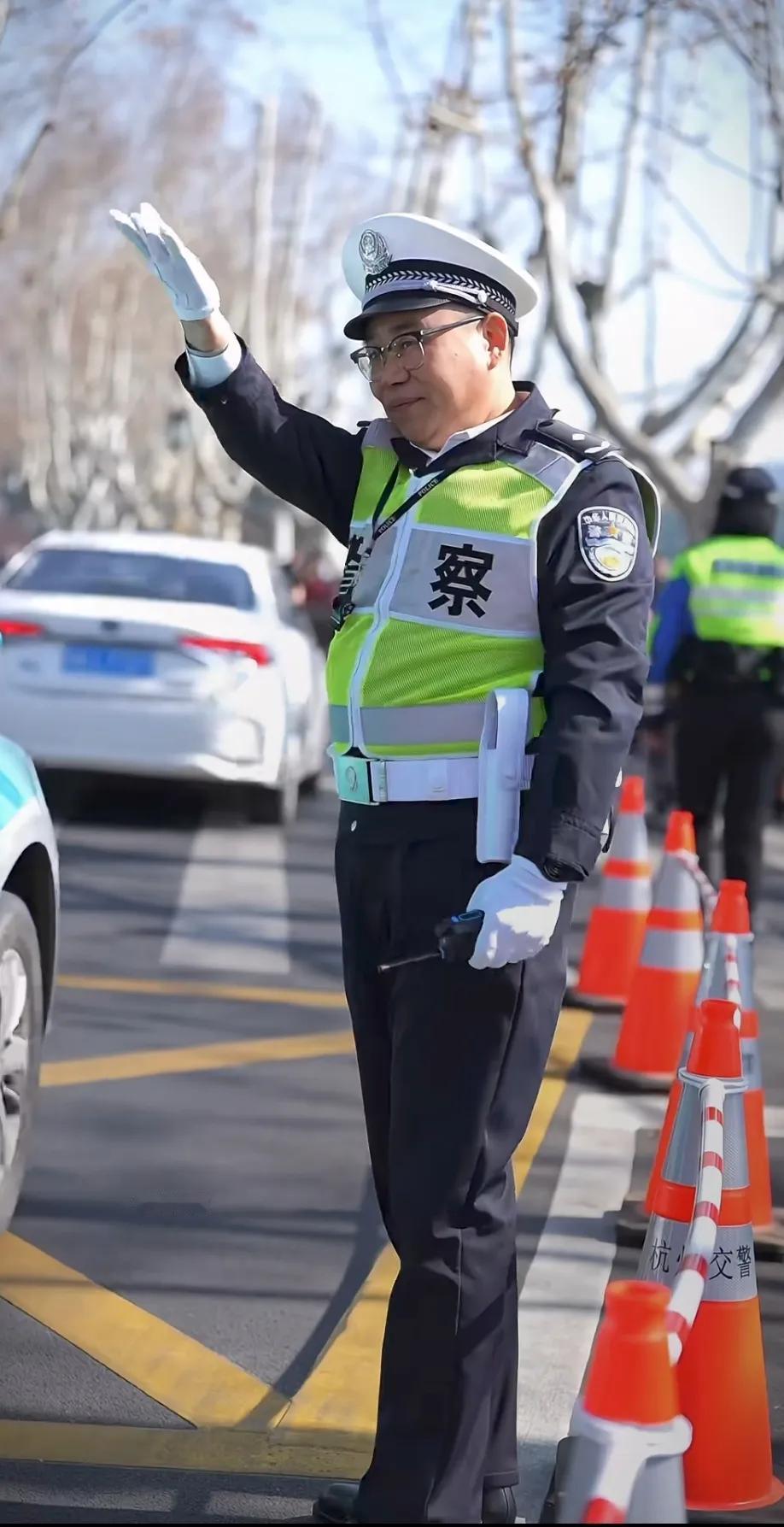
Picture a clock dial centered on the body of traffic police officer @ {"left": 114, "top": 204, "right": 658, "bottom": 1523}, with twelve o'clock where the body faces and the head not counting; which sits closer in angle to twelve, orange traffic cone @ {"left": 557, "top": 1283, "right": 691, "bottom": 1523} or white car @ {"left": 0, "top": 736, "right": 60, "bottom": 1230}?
the orange traffic cone

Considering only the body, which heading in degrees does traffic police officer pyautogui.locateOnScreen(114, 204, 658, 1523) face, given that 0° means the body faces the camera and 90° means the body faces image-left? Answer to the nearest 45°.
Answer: approximately 45°

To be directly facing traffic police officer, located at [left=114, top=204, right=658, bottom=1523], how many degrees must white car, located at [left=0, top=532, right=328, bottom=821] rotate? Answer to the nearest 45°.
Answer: approximately 180°

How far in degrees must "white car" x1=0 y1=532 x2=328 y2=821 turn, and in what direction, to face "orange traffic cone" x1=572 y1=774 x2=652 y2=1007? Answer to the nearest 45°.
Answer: approximately 135° to its right

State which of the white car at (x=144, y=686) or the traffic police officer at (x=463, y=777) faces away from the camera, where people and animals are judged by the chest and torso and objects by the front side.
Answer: the white car

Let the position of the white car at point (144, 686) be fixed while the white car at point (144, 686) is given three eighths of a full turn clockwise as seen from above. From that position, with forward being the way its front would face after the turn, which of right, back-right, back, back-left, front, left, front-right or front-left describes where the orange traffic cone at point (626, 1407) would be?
front-right

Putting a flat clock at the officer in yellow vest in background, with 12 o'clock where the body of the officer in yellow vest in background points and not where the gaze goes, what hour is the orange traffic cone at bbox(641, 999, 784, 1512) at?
The orange traffic cone is roughly at 6 o'clock from the officer in yellow vest in background.

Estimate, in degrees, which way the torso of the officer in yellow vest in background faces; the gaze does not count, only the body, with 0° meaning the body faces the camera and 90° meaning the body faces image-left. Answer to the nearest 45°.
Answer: approximately 180°

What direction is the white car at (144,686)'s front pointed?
away from the camera

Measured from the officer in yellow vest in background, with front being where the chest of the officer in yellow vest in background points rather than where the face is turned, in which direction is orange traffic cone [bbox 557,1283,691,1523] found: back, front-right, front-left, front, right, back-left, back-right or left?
back
